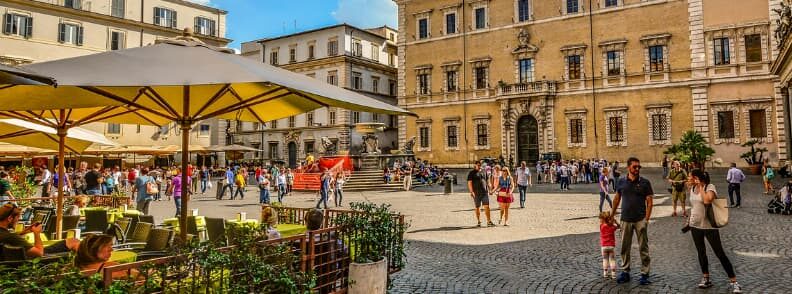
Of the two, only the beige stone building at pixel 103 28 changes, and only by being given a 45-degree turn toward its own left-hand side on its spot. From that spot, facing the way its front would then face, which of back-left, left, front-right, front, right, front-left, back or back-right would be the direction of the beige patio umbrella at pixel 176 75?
right

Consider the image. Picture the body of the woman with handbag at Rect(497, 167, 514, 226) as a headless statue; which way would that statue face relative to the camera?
toward the camera

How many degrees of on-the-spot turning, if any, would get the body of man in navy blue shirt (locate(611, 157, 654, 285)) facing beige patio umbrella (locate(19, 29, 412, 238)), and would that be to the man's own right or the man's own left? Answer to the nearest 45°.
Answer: approximately 45° to the man's own right

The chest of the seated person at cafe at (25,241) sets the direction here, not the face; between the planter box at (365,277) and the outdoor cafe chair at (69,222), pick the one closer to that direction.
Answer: the planter box

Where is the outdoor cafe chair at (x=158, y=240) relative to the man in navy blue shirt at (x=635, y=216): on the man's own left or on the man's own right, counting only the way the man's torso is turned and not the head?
on the man's own right

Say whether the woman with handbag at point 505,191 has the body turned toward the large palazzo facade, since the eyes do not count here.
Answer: no

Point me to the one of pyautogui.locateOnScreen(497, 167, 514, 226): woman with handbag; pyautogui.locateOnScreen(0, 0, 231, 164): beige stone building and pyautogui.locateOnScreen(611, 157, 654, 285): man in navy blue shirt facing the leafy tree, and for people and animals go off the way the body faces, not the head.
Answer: the beige stone building

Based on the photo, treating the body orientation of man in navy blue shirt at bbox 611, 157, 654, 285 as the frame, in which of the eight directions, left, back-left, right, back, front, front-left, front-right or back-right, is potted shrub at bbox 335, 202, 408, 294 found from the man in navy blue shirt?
front-right

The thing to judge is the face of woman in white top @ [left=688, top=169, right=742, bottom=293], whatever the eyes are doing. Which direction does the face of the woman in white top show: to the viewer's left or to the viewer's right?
to the viewer's left

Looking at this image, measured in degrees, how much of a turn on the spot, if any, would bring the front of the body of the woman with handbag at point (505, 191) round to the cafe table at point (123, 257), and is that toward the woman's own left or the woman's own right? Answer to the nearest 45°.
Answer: approximately 45° to the woman's own right

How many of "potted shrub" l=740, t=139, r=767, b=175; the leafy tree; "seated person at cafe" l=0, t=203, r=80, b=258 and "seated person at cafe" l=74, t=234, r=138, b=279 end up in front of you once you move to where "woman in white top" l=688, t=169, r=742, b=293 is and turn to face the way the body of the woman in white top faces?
2

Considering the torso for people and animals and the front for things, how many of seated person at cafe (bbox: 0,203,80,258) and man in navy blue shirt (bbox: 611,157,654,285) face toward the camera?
1

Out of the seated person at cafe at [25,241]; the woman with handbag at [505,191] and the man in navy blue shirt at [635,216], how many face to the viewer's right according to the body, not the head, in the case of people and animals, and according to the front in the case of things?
1

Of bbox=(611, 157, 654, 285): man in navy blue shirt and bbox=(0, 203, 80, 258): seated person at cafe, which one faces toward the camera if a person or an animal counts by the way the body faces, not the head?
the man in navy blue shirt

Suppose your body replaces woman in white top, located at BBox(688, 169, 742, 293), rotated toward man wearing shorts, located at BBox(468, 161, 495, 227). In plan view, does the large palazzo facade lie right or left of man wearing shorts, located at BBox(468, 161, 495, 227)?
right

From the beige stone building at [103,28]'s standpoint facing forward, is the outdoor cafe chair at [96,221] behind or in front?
in front

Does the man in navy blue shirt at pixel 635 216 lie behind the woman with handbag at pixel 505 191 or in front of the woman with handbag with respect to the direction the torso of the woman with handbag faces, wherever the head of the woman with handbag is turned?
in front
